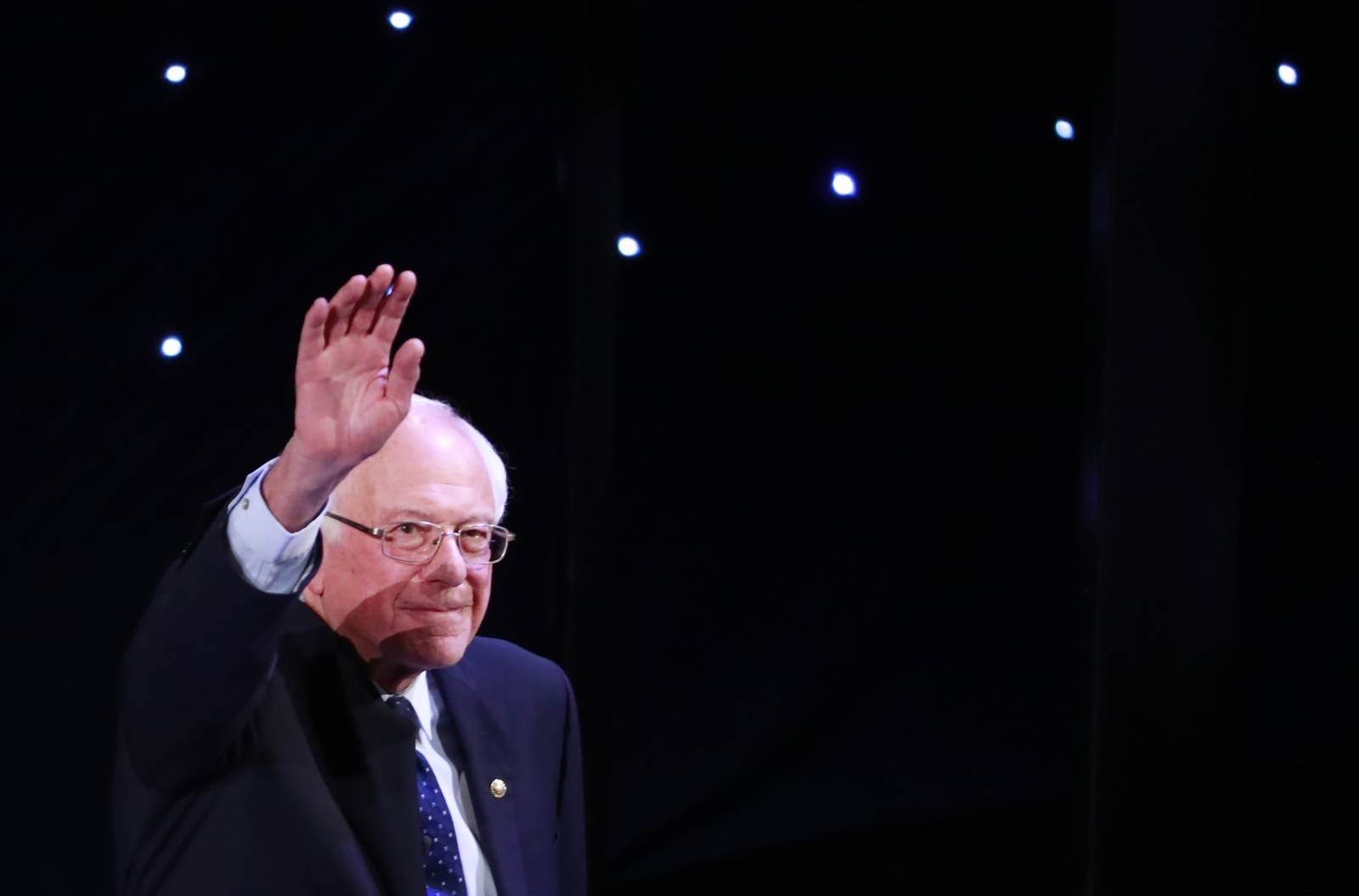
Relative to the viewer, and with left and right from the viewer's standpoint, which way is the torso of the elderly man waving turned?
facing the viewer and to the right of the viewer

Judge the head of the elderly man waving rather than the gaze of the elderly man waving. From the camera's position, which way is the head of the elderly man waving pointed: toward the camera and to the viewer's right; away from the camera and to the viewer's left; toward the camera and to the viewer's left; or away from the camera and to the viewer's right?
toward the camera and to the viewer's right
